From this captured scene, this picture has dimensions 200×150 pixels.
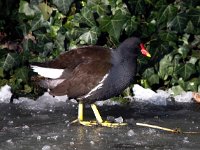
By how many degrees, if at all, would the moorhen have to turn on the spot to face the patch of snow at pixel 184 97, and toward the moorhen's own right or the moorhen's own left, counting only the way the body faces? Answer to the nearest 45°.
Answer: approximately 45° to the moorhen's own left

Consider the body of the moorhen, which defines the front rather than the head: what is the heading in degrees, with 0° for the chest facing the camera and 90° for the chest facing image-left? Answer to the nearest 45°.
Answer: approximately 270°

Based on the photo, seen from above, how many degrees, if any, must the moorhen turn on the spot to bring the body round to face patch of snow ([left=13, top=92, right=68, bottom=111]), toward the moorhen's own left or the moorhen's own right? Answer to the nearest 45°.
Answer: approximately 135° to the moorhen's own left

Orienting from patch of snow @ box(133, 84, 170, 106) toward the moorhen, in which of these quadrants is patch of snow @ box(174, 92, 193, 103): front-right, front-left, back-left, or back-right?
back-left
